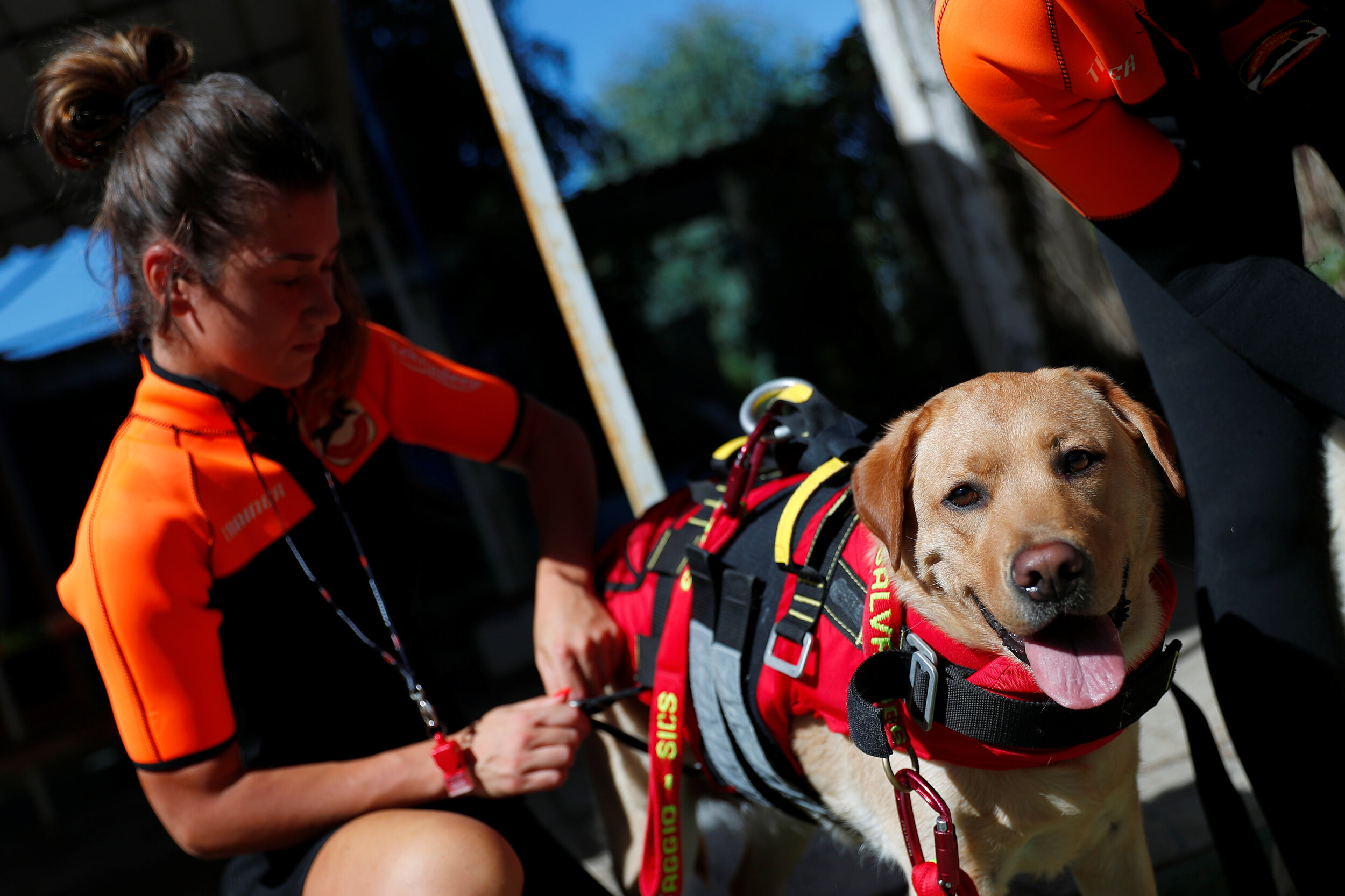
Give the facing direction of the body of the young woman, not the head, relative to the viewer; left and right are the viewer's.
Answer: facing the viewer and to the right of the viewer

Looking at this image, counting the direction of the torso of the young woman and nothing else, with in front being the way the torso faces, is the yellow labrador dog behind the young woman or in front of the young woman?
in front

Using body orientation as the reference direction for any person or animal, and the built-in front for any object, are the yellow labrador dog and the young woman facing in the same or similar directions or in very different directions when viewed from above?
same or similar directions

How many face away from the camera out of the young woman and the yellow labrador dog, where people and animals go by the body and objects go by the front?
0

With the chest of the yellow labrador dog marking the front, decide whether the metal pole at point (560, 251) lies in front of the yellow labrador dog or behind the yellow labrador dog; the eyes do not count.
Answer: behind
